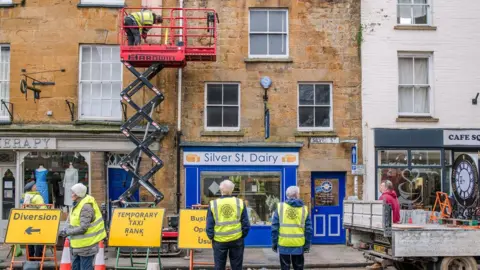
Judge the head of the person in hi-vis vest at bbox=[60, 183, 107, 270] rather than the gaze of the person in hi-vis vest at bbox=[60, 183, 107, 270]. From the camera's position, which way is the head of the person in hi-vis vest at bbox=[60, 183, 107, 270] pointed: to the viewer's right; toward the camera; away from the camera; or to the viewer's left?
to the viewer's left

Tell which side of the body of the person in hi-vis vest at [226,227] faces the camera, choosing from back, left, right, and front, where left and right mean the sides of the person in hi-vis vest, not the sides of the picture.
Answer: back

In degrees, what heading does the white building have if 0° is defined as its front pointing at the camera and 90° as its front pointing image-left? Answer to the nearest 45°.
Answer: approximately 0°

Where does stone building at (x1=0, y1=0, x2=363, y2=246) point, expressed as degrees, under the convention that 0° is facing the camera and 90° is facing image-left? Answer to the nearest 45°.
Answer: approximately 0°

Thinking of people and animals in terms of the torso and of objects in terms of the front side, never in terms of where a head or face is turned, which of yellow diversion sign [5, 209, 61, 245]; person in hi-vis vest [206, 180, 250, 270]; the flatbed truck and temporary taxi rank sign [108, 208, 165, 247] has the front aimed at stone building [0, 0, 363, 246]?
the person in hi-vis vest

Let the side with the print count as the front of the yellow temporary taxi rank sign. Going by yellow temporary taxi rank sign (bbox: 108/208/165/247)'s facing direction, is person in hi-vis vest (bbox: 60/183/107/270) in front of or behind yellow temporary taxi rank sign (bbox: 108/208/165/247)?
in front

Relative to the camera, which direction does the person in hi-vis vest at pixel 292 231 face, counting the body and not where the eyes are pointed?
away from the camera

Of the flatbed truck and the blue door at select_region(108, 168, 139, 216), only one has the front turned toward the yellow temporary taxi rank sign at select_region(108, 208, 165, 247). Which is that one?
the blue door

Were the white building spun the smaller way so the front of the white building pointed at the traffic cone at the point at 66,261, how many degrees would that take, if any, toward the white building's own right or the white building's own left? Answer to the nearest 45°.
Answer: approximately 45° to the white building's own right

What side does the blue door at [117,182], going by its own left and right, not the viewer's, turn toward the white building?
left
